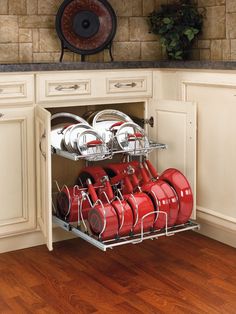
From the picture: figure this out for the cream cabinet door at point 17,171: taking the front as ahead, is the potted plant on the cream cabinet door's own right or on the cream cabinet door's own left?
on the cream cabinet door's own left

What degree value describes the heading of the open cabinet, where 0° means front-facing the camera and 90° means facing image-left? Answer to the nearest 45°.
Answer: approximately 315°

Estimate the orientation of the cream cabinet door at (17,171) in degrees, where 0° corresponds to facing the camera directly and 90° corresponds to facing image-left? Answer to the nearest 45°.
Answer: approximately 315°

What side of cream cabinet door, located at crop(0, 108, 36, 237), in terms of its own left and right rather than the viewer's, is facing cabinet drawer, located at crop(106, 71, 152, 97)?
left
